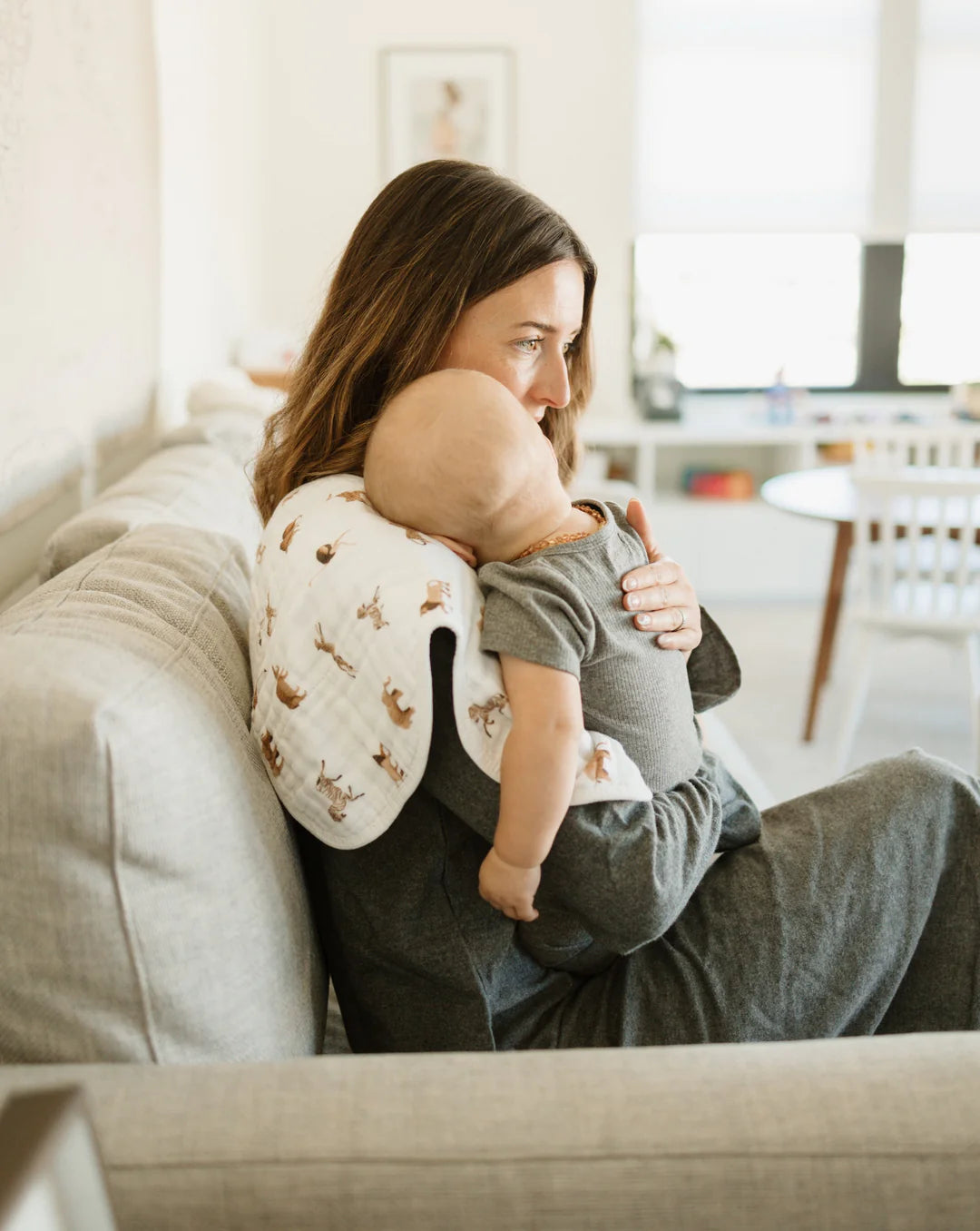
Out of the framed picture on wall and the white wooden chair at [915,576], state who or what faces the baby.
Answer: the framed picture on wall

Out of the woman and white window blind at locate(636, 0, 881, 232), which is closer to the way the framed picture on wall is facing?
the woman

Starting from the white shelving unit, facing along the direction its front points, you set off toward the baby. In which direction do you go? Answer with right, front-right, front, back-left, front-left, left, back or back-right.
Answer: front

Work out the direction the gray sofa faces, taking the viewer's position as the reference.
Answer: facing to the right of the viewer

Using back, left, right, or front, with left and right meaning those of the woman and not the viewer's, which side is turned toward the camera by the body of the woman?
right

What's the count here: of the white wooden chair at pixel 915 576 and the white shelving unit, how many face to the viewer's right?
0

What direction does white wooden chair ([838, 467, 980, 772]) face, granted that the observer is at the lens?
facing away from the viewer

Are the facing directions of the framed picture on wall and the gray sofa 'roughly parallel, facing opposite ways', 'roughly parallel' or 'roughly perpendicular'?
roughly perpendicular

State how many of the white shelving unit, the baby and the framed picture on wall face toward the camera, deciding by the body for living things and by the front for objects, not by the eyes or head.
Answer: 2

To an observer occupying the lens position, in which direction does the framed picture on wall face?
facing the viewer

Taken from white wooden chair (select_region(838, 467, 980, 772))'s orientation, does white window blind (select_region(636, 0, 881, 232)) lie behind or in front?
in front

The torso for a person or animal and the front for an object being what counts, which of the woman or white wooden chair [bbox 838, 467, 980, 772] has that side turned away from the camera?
the white wooden chair
